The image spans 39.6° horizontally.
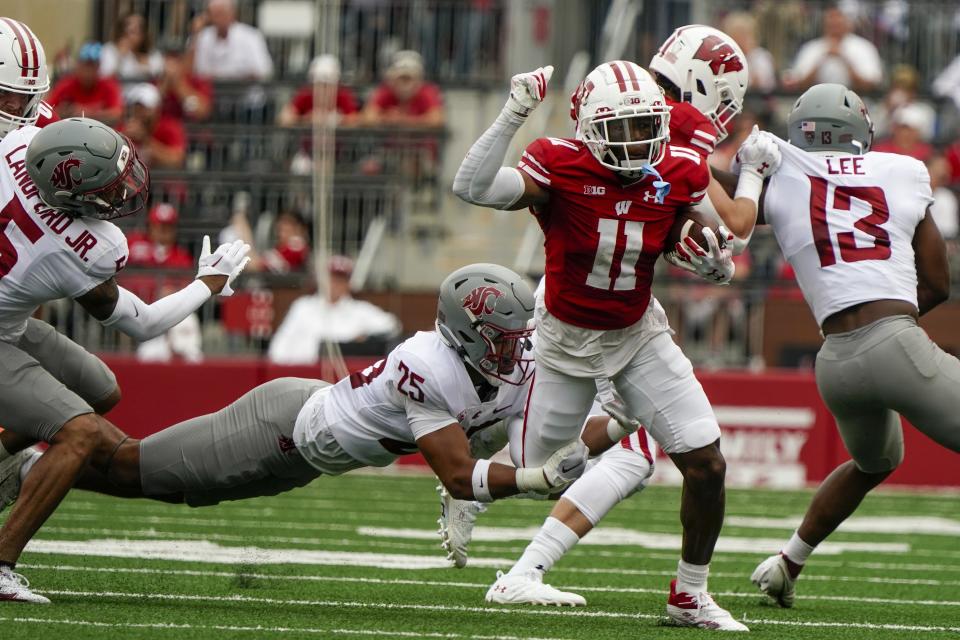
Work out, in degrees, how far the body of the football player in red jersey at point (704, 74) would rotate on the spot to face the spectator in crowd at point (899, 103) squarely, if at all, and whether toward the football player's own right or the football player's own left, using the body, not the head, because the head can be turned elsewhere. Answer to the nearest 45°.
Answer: approximately 90° to the football player's own left

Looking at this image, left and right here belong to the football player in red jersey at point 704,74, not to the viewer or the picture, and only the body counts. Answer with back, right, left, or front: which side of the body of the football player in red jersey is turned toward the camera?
right

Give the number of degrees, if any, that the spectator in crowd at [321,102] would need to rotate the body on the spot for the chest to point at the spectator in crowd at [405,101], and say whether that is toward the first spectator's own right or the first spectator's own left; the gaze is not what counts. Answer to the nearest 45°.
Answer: approximately 90° to the first spectator's own left

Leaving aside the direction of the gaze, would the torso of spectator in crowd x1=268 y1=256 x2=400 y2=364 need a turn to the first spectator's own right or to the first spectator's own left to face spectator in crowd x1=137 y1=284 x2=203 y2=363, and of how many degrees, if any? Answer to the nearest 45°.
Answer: approximately 90° to the first spectator's own right

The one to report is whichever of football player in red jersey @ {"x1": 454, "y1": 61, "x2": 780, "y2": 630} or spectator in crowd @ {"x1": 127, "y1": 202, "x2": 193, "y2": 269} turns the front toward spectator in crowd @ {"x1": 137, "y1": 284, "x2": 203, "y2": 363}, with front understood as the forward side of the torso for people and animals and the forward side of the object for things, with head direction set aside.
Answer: spectator in crowd @ {"x1": 127, "y1": 202, "x2": 193, "y2": 269}

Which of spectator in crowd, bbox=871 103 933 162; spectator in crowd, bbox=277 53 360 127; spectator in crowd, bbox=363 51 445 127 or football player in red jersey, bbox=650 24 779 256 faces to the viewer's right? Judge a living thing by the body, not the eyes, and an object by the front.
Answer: the football player in red jersey

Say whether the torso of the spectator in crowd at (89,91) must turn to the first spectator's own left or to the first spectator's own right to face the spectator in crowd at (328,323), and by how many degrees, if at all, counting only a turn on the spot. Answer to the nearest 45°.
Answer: approximately 45° to the first spectator's own left

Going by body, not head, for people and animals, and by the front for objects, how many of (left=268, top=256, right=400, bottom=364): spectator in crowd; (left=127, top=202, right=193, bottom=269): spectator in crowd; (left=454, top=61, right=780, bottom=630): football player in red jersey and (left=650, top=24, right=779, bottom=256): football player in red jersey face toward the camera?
3

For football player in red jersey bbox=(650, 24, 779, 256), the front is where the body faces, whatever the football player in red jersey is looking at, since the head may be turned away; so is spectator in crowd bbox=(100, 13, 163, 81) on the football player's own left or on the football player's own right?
on the football player's own left

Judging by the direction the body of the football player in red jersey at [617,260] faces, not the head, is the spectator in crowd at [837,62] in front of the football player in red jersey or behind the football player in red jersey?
behind
